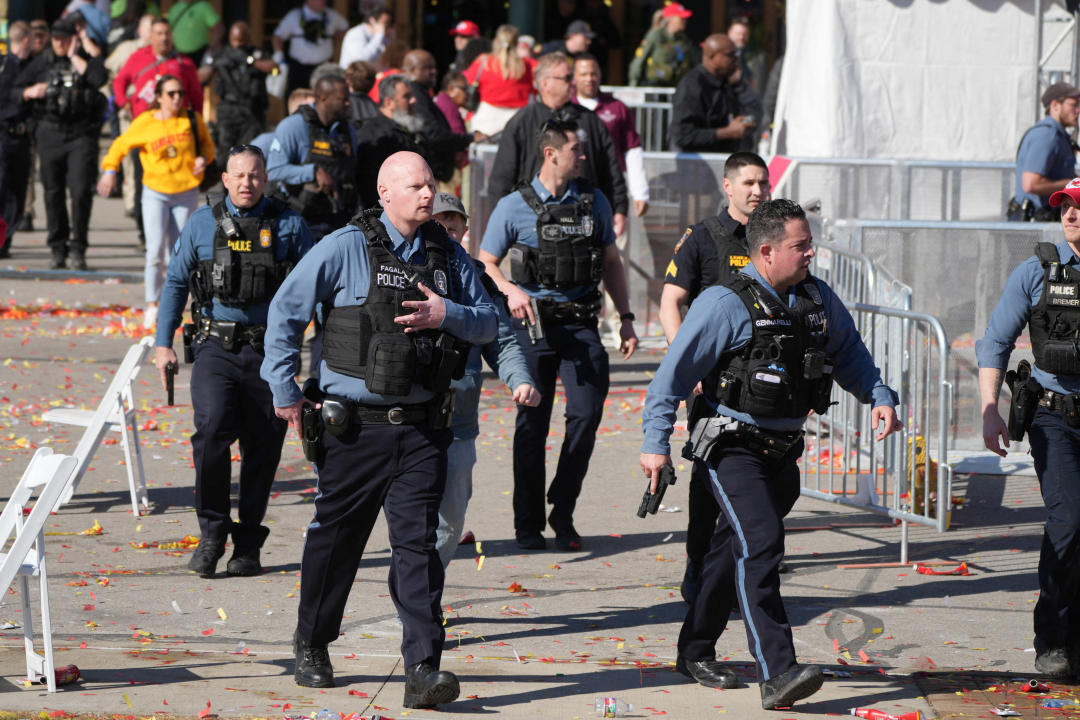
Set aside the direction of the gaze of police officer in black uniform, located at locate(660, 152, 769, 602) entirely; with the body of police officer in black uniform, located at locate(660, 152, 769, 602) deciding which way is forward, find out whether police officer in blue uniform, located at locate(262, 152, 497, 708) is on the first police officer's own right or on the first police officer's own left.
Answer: on the first police officer's own right

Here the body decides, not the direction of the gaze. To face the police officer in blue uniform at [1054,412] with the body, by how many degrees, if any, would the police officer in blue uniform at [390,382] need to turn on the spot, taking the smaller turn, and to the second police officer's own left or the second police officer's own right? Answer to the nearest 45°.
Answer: approximately 45° to the second police officer's own left

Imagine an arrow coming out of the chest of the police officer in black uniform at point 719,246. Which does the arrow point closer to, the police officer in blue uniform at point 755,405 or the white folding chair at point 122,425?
the police officer in blue uniform

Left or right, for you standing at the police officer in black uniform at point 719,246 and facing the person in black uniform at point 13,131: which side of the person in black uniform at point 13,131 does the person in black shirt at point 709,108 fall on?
right

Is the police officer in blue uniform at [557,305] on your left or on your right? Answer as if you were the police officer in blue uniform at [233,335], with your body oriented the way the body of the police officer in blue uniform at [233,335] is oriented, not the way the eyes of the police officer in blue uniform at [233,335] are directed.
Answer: on your left

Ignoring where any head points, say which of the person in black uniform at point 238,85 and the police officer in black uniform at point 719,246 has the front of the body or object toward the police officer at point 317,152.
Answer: the person in black uniform
